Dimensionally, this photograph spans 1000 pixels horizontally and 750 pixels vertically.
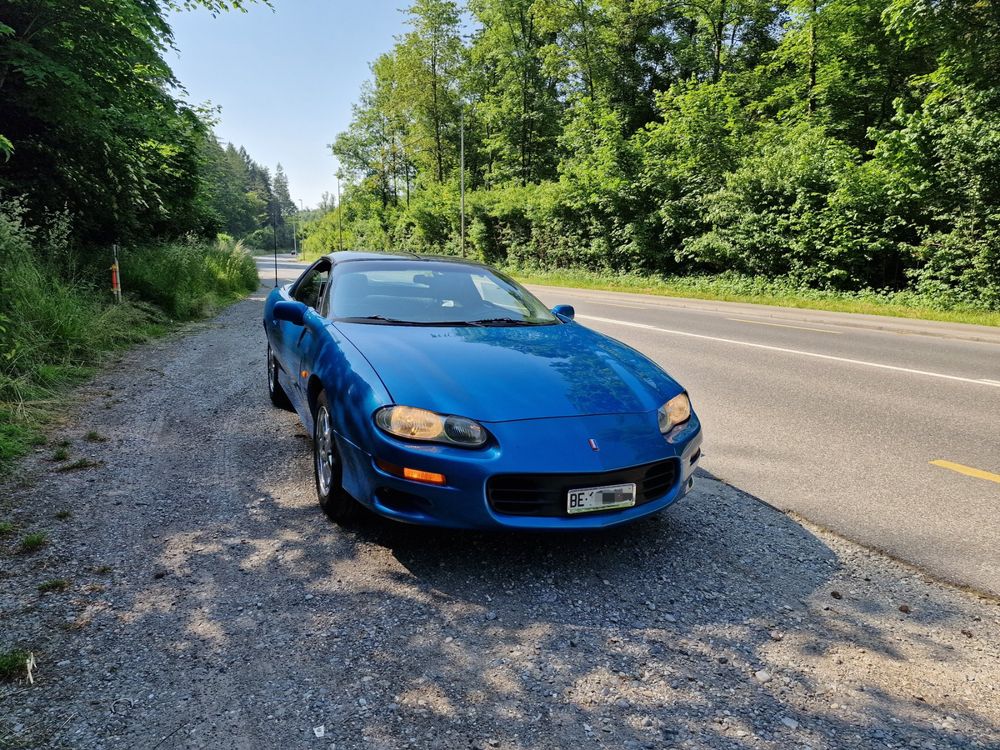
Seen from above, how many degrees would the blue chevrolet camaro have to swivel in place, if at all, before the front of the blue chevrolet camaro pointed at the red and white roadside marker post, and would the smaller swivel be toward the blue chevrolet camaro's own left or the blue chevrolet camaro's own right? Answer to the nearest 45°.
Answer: approximately 180°

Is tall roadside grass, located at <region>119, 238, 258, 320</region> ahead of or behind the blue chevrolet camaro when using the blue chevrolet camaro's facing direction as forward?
behind

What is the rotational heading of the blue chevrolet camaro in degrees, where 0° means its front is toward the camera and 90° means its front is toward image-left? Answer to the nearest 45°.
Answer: approximately 315°
